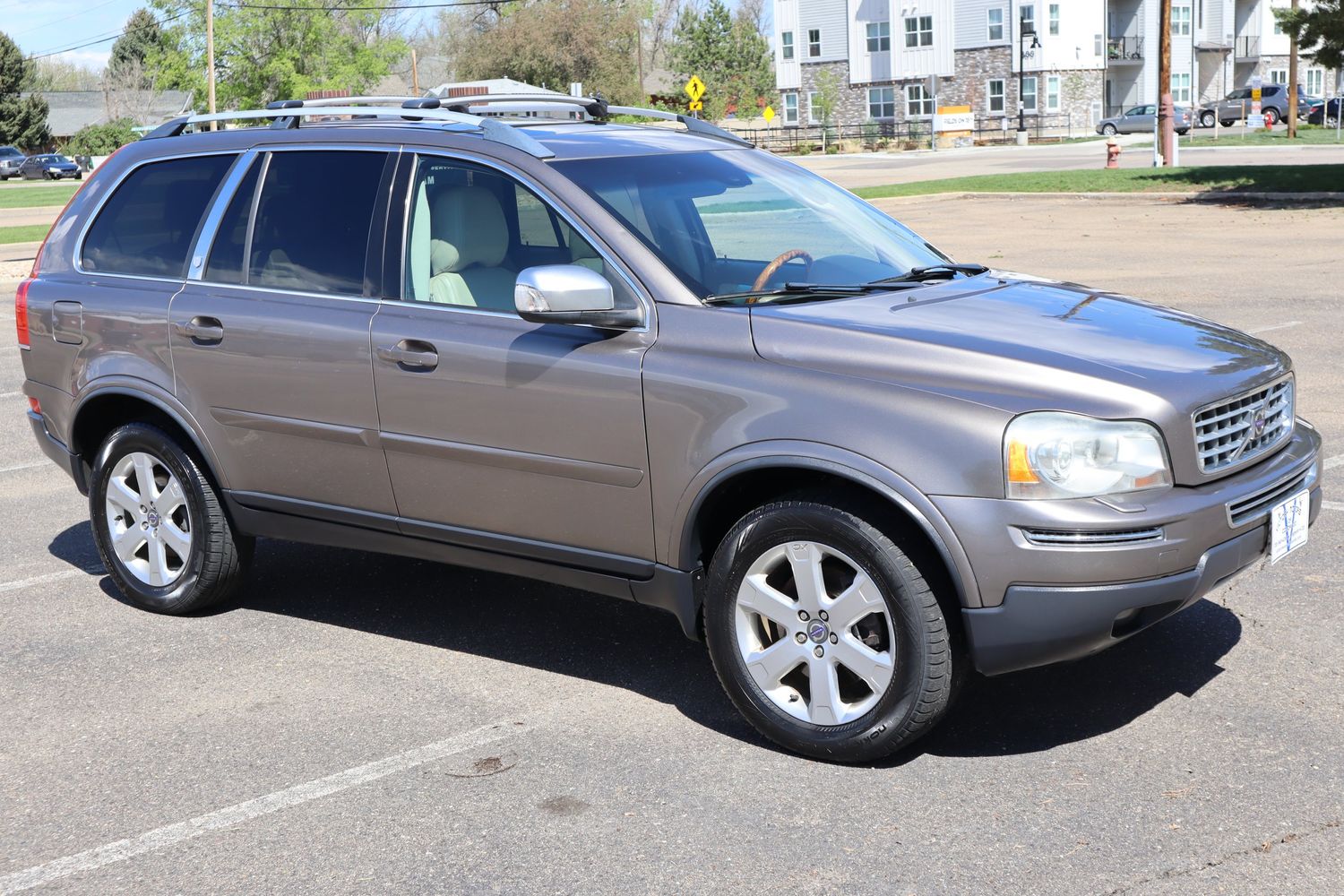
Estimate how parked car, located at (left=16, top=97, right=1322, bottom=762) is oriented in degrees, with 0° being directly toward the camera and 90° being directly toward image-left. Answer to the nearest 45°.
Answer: approximately 315°

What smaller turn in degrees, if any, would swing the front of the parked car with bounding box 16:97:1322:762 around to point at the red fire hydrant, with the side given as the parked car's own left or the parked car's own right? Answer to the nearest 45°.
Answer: approximately 135° to the parked car's own left

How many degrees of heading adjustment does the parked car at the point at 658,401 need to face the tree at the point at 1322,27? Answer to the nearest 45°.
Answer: approximately 90° to its left

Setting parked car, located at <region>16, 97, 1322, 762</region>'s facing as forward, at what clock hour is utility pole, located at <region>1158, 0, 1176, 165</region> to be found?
The utility pole is roughly at 8 o'clock from the parked car.
